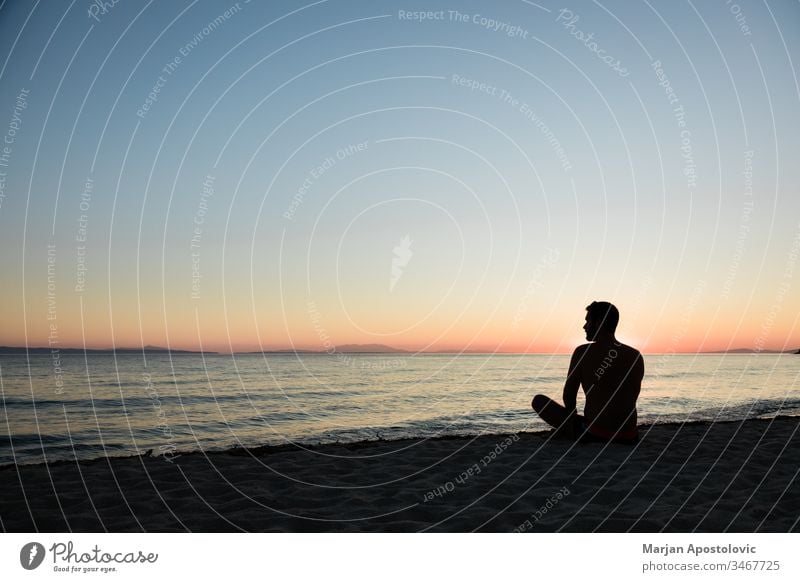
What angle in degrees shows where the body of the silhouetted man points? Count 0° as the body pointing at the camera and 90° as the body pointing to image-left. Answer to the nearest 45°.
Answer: approximately 135°
